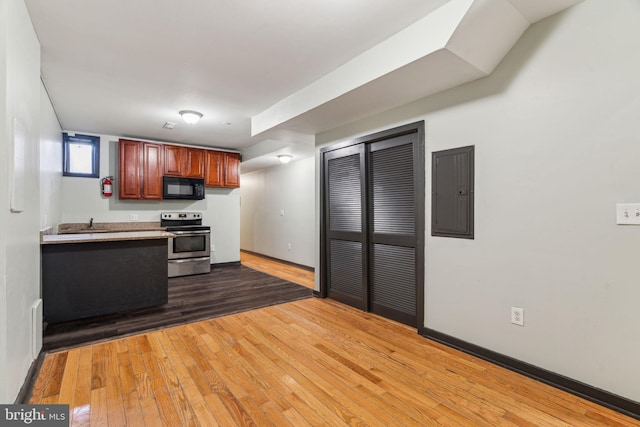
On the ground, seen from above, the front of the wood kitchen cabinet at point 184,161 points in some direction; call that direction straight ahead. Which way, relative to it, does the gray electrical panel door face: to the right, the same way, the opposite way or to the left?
to the right

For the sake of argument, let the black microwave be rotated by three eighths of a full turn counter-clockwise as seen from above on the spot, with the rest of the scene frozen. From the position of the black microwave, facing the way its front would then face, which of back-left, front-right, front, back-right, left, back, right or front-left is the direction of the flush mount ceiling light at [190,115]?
back-right

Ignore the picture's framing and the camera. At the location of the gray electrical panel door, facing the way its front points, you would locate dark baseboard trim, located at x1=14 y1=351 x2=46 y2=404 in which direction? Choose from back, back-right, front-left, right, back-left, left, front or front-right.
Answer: front

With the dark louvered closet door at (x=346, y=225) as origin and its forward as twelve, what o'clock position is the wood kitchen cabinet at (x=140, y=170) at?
The wood kitchen cabinet is roughly at 2 o'clock from the dark louvered closet door.

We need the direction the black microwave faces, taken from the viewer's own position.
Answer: facing the viewer

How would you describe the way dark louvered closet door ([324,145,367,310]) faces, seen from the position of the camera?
facing the viewer and to the left of the viewer

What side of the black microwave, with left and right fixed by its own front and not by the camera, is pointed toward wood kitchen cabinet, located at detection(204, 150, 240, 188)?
left

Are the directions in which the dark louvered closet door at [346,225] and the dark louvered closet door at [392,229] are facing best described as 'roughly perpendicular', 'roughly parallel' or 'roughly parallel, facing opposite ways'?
roughly parallel

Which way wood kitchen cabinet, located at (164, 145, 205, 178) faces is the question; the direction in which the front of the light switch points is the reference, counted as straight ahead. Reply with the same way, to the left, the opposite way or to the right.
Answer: to the left

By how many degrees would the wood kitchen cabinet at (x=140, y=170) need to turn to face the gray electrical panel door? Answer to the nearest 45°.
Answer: approximately 45° to its left
